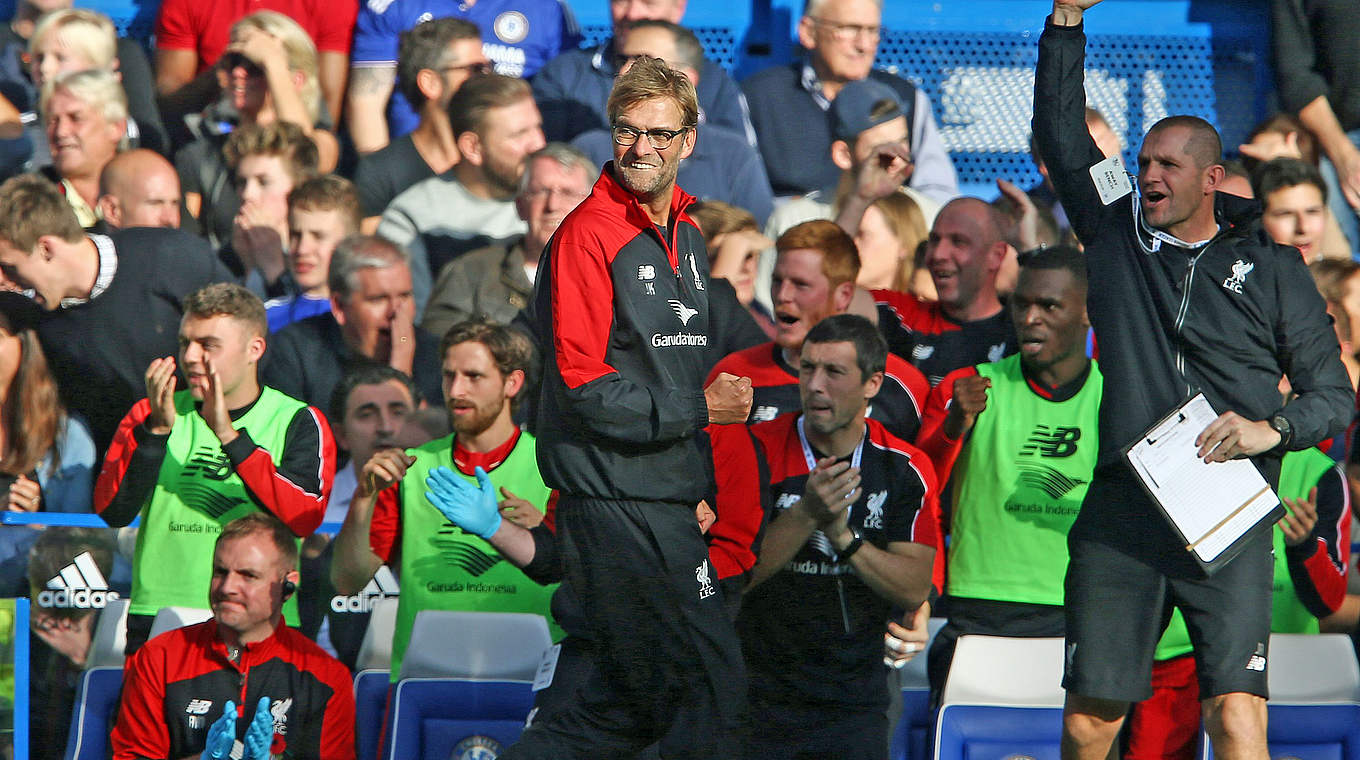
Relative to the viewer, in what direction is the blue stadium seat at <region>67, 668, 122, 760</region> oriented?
toward the camera

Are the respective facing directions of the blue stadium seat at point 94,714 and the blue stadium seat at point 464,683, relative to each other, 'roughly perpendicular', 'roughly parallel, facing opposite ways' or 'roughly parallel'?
roughly parallel

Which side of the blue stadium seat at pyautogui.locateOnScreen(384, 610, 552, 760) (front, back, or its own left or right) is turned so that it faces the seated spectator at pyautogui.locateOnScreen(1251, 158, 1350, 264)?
left

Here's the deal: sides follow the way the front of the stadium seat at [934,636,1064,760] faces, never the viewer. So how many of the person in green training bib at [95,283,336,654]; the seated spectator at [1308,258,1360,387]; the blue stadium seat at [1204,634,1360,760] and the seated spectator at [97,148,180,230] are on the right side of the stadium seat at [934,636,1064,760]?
2

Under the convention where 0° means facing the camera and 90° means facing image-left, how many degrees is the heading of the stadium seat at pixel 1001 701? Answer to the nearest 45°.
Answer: approximately 0°

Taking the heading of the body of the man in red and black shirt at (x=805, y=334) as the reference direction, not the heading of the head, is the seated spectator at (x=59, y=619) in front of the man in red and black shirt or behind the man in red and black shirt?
in front

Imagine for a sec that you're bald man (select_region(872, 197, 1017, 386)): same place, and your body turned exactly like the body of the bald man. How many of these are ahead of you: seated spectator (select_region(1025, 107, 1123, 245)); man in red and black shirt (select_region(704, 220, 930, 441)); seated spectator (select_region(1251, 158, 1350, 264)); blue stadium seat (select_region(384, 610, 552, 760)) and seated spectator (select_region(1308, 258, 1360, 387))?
2

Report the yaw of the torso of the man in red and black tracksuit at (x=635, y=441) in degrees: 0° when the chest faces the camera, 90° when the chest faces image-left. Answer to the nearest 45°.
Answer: approximately 315°

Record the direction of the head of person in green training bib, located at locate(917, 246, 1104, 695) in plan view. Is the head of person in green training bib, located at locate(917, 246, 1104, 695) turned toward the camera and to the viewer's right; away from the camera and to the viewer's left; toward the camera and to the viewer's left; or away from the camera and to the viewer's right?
toward the camera and to the viewer's left

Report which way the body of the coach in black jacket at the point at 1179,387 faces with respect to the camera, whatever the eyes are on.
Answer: toward the camera

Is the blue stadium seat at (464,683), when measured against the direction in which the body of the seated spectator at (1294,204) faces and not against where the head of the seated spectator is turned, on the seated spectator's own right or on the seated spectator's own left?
on the seated spectator's own right

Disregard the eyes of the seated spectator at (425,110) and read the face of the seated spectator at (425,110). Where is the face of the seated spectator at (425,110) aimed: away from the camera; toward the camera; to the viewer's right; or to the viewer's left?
to the viewer's right

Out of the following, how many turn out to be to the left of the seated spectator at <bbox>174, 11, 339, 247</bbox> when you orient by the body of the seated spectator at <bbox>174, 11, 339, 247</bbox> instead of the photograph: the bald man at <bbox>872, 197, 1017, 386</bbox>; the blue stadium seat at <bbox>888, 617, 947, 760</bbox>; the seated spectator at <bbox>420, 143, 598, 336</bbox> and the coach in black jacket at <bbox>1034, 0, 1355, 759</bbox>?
4

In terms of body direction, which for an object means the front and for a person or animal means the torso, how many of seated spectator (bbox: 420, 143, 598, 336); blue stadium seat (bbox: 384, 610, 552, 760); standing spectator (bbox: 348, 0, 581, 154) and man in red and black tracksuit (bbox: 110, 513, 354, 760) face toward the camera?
4

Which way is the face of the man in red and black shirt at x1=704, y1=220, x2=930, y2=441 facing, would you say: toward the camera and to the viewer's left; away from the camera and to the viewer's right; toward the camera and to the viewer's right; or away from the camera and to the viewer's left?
toward the camera and to the viewer's left

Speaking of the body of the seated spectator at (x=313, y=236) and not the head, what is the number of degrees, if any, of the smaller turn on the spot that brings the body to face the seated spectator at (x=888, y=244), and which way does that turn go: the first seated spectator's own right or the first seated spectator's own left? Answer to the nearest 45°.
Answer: approximately 135° to the first seated spectator's own left
